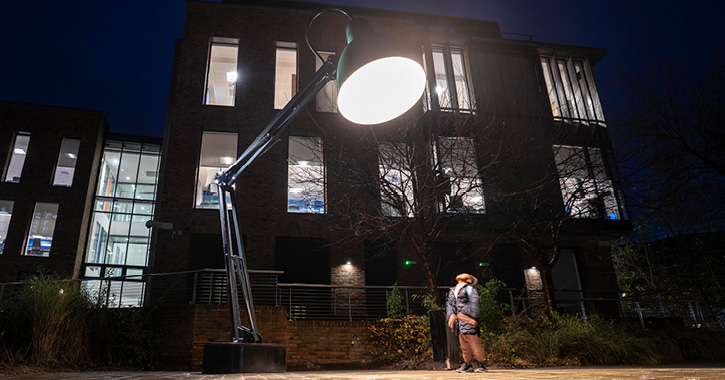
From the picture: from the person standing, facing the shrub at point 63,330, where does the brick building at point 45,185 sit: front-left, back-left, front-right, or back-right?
front-right

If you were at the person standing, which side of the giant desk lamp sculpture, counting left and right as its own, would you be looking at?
left

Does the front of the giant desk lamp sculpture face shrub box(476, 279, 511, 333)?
no

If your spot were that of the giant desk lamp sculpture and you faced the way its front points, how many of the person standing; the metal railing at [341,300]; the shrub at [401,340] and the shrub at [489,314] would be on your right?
0

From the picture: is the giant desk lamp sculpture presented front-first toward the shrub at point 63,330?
no

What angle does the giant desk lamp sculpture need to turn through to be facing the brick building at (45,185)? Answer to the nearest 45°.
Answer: approximately 180°

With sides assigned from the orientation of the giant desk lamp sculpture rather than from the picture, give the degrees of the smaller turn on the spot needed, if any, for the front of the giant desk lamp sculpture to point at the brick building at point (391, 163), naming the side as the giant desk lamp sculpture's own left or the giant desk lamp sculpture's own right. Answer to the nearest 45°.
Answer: approximately 135° to the giant desk lamp sculpture's own left

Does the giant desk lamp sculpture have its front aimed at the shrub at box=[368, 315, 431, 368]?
no

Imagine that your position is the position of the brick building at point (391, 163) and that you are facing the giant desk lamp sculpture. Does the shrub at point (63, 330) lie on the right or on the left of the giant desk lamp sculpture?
right
